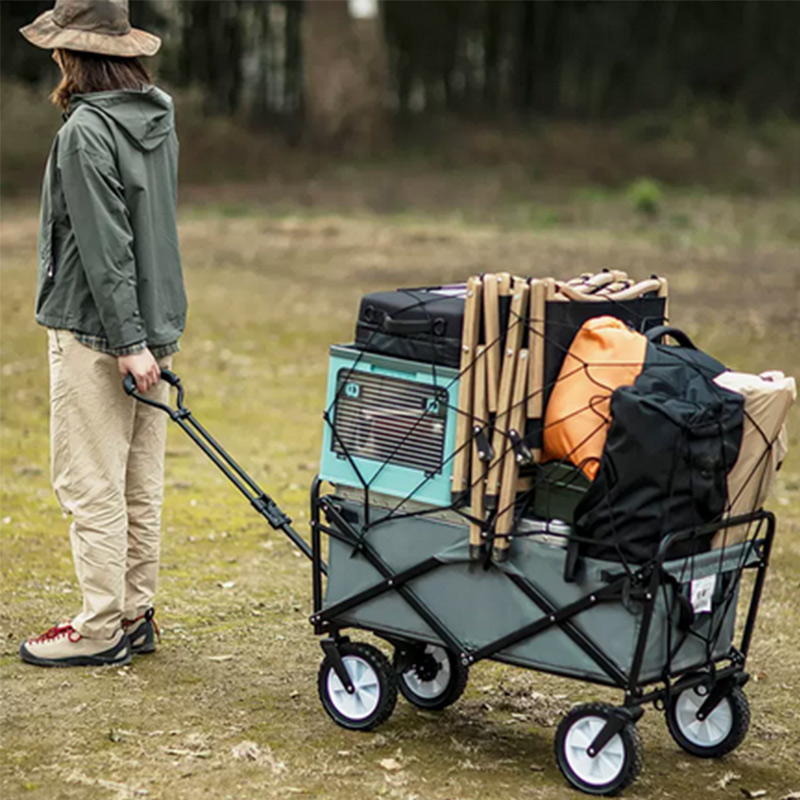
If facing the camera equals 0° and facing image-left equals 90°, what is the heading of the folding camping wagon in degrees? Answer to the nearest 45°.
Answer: approximately 135°
